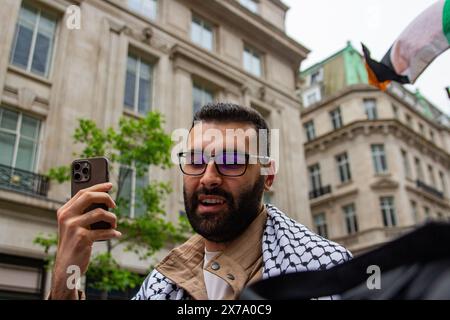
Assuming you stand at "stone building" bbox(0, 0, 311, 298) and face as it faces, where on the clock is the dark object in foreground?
The dark object in foreground is roughly at 1 o'clock from the stone building.

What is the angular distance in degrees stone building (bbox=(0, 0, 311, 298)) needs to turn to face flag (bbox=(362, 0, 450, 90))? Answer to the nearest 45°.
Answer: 0° — it already faces it

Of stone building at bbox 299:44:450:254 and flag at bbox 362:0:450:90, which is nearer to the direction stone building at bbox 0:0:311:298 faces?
the flag

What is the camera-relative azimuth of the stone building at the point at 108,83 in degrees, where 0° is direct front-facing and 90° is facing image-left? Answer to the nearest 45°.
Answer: approximately 315°

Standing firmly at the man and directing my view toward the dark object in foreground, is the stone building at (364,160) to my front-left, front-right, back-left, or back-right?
back-left
